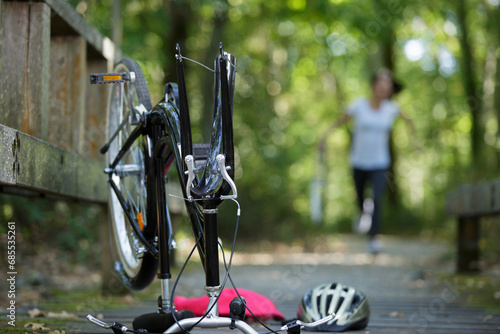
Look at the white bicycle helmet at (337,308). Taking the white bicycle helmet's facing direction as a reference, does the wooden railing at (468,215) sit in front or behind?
behind

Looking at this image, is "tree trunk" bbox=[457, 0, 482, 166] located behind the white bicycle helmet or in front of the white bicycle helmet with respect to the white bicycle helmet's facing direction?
behind

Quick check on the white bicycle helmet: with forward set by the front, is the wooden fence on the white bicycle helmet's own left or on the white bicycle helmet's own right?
on the white bicycle helmet's own right

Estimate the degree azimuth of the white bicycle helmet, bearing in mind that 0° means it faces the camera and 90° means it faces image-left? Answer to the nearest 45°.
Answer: approximately 45°

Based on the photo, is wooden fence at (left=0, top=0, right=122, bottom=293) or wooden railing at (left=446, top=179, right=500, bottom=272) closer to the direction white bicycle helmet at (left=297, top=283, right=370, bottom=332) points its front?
the wooden fence

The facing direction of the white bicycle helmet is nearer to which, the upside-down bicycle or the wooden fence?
the upside-down bicycle

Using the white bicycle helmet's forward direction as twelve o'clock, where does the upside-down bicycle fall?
The upside-down bicycle is roughly at 3 o'clock from the white bicycle helmet.
